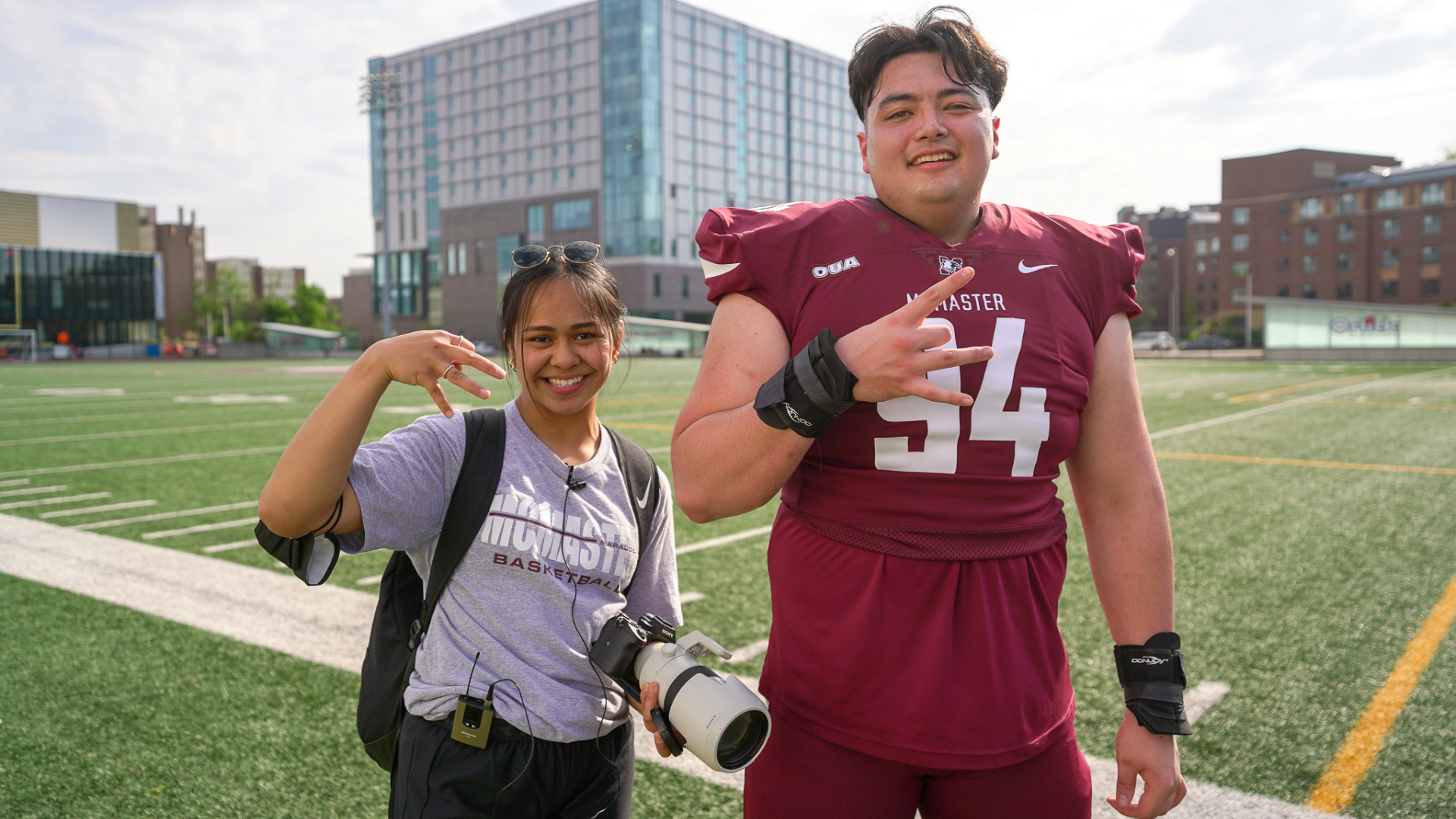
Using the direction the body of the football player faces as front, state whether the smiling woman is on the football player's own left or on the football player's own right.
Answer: on the football player's own right

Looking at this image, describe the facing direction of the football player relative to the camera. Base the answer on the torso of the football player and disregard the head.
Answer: toward the camera
